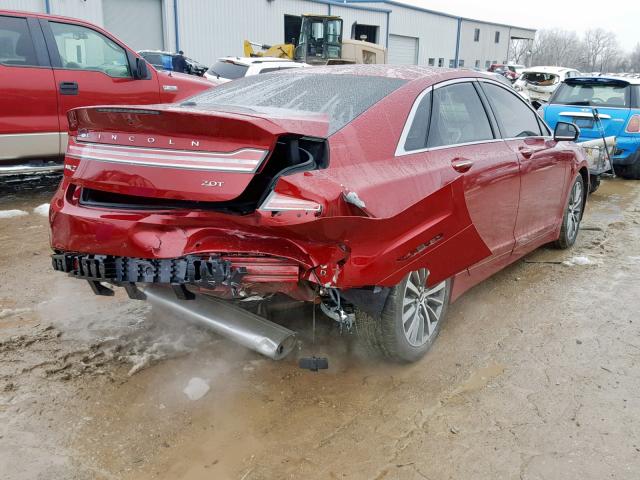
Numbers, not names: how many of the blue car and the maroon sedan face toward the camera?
0

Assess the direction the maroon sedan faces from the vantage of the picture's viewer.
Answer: facing away from the viewer and to the right of the viewer

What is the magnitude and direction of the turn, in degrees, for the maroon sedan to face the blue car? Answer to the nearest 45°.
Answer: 0° — it already faces it

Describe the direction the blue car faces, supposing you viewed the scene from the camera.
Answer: facing away from the viewer and to the right of the viewer

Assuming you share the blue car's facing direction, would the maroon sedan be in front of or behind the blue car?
behind
